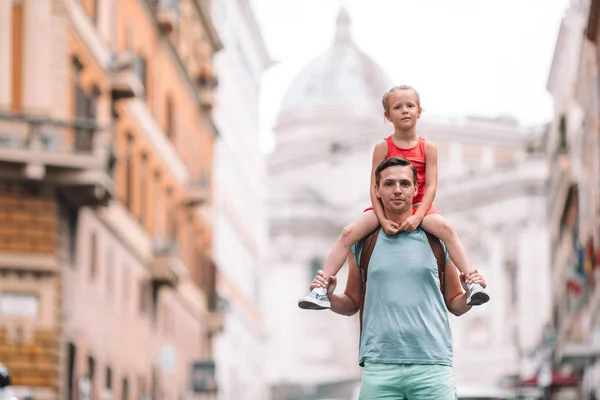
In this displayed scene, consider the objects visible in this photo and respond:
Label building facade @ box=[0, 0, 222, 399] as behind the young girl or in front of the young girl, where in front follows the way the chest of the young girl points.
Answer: behind

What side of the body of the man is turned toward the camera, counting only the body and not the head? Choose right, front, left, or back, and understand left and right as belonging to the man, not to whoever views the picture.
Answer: front

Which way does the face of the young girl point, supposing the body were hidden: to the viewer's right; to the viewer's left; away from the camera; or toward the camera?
toward the camera

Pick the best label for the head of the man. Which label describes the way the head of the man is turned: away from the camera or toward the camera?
toward the camera

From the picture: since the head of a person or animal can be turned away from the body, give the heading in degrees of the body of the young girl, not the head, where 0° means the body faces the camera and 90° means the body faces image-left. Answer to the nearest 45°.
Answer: approximately 0°

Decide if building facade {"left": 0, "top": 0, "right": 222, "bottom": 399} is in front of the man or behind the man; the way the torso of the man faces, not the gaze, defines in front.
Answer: behind
